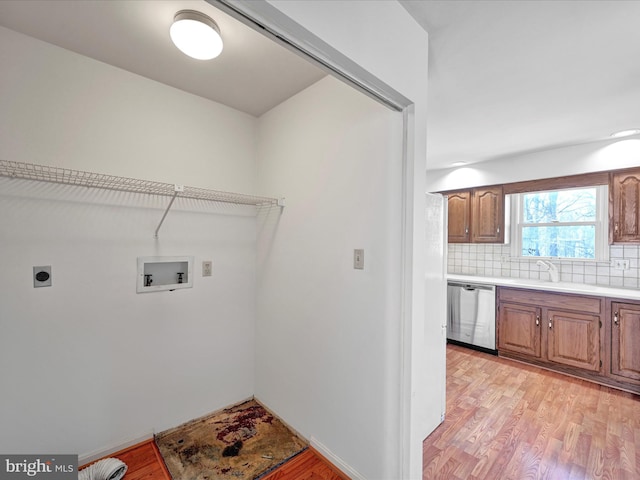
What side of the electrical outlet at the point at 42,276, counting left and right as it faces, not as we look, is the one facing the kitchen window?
left

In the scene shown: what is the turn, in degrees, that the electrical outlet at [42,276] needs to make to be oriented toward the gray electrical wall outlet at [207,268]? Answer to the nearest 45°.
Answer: approximately 90° to its left

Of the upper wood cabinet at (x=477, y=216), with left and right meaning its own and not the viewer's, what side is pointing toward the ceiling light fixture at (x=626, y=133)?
left

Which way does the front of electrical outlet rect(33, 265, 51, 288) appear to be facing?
toward the camera

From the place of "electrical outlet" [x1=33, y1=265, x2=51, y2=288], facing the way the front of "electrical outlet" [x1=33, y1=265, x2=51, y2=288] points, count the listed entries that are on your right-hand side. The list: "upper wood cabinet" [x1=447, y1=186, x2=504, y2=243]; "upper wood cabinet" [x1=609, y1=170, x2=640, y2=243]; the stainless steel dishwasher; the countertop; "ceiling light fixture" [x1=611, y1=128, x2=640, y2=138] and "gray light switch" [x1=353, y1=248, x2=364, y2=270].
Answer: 0

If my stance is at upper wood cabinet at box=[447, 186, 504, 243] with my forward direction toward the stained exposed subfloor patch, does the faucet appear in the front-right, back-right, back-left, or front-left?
back-left

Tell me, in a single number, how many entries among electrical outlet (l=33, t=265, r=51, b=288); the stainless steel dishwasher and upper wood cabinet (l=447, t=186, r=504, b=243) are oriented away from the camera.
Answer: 0

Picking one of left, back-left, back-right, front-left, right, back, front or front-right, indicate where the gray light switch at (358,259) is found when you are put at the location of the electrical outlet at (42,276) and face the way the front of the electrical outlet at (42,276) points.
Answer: front-left

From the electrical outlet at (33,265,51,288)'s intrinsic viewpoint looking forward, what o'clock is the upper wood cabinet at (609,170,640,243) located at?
The upper wood cabinet is roughly at 10 o'clock from the electrical outlet.

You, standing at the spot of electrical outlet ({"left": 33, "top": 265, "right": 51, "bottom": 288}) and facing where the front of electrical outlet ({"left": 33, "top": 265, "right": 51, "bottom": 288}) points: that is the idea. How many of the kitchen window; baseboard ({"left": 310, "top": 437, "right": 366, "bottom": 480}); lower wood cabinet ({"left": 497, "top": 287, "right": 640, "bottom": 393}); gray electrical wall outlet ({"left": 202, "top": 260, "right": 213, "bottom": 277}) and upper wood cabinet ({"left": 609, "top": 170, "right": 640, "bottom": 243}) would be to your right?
0

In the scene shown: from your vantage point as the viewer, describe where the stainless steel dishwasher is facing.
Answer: facing the viewer and to the left of the viewer

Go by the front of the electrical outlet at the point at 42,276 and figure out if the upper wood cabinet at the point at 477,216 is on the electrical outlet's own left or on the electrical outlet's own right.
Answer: on the electrical outlet's own left

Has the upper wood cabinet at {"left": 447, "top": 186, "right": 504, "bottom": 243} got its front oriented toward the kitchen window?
no

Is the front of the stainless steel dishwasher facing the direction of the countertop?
no

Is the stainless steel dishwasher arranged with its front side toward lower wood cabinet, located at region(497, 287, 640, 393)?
no

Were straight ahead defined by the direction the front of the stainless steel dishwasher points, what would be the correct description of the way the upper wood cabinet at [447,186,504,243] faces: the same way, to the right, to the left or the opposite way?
the same way
